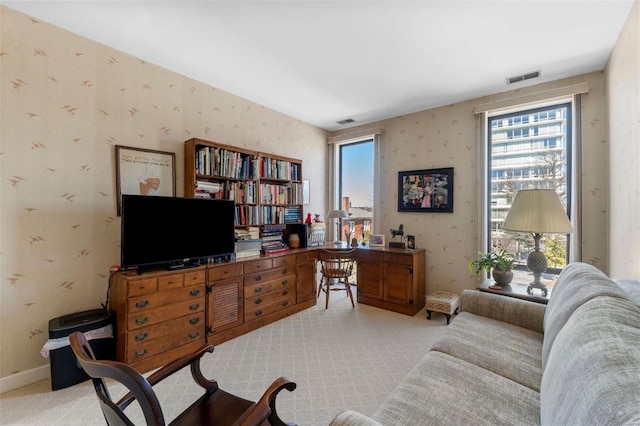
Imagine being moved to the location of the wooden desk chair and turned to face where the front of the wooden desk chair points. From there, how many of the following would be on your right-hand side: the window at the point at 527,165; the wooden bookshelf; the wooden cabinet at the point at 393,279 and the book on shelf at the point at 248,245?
2

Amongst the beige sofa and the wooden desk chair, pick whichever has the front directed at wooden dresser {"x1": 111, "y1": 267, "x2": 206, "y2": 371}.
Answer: the beige sofa

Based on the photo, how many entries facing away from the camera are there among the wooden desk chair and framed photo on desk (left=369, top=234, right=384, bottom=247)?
1

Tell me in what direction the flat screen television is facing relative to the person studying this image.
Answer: facing the viewer and to the right of the viewer

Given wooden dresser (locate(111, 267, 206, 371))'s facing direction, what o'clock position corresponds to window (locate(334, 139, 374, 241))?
The window is roughly at 10 o'clock from the wooden dresser.

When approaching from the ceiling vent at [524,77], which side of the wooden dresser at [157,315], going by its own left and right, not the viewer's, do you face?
front

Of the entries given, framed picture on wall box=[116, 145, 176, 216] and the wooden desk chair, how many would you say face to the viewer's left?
0

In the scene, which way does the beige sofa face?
to the viewer's left

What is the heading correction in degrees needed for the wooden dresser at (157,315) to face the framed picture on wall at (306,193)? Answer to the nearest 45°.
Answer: approximately 90° to its left

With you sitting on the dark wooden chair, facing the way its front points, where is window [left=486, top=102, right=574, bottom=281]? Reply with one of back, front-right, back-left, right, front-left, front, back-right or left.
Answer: front-right

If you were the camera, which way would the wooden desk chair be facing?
facing away from the viewer

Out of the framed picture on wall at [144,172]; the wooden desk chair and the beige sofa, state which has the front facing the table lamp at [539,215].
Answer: the framed picture on wall

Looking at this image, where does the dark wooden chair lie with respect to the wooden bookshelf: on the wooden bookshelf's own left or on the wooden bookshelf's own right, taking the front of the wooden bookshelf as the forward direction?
on the wooden bookshelf's own right

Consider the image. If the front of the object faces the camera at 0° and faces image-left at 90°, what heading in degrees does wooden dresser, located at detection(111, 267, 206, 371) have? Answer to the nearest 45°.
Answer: approximately 315°
